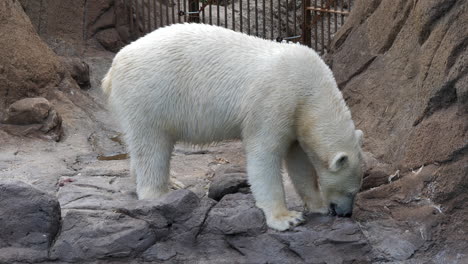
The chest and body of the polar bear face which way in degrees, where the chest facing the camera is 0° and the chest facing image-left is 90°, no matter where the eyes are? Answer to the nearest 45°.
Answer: approximately 270°

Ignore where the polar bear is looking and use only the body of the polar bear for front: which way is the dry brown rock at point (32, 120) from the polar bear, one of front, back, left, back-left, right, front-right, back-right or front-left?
back-left

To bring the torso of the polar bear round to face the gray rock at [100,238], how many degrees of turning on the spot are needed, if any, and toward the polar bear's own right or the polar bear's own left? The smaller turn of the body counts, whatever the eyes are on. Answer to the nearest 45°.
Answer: approximately 135° to the polar bear's own right

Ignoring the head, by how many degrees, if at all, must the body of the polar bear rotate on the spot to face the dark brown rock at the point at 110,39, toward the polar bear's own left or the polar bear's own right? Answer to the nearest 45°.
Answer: approximately 90° to the polar bear's own left

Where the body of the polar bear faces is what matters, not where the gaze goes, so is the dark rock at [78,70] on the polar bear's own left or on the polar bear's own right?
on the polar bear's own left
